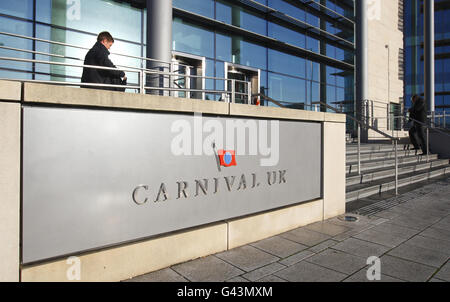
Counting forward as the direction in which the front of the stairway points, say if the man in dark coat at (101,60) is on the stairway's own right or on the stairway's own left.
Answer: on the stairway's own right

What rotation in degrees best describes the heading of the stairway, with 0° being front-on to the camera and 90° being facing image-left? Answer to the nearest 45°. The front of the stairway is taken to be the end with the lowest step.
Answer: approximately 315°

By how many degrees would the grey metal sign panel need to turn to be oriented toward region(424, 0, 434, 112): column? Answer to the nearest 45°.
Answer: approximately 90° to its left

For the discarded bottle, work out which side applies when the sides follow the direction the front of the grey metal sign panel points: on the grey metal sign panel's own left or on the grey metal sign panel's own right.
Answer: on the grey metal sign panel's own left

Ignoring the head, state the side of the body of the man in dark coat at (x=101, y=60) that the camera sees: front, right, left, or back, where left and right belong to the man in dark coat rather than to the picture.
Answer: right
